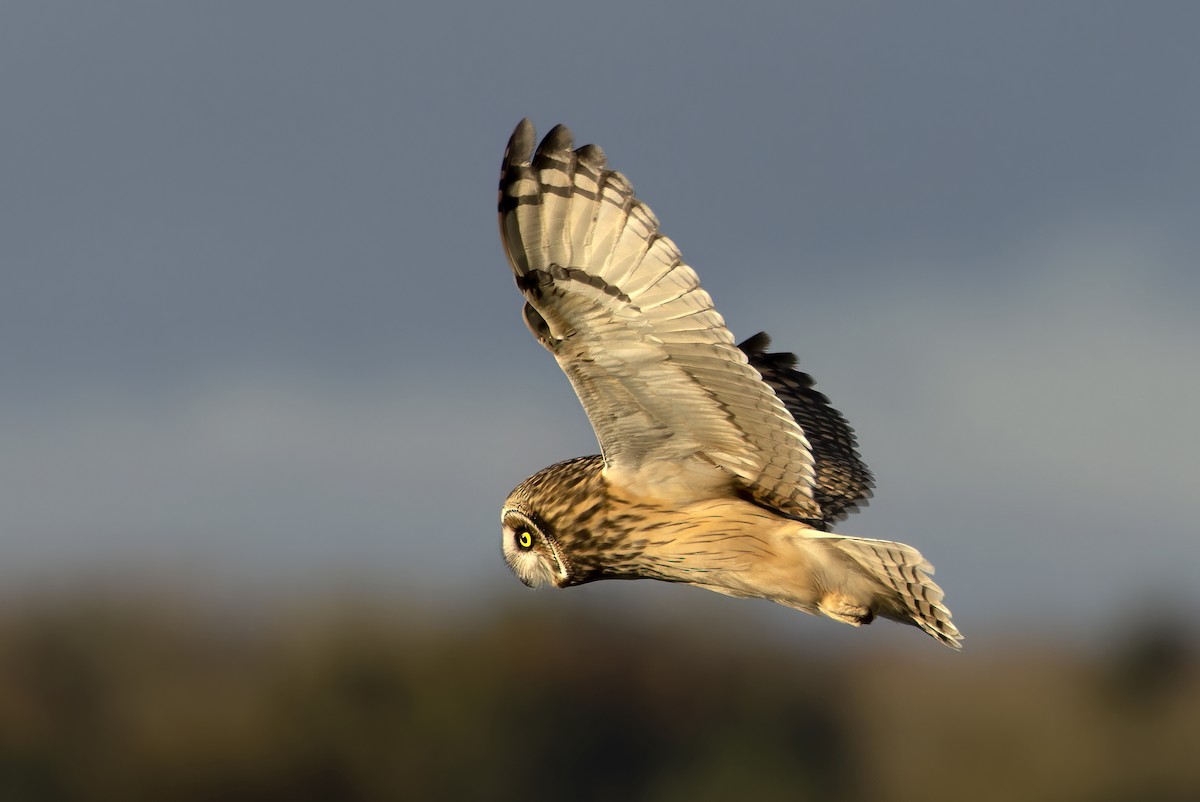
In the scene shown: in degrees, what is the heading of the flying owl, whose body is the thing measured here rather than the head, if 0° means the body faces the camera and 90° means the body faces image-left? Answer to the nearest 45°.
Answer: approximately 90°
